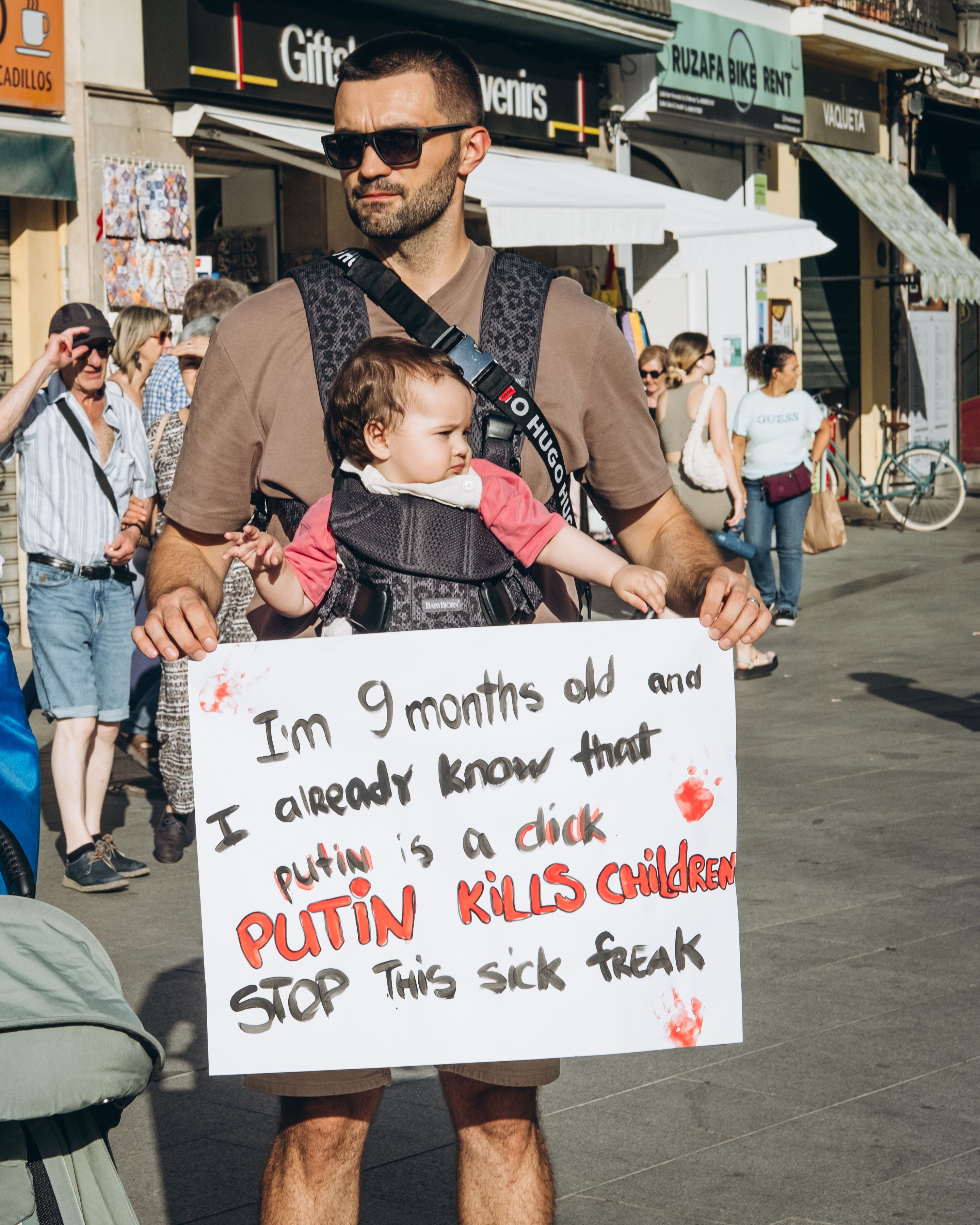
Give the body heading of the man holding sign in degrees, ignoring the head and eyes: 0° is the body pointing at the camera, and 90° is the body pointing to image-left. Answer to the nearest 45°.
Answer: approximately 0°

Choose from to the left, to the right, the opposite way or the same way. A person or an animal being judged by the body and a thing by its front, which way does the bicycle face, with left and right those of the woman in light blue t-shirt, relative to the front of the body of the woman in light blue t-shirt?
to the right

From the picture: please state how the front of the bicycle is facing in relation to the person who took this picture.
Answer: facing to the left of the viewer

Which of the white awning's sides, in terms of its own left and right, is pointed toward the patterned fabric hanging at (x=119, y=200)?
right

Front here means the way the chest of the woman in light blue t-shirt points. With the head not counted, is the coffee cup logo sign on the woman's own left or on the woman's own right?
on the woman's own right

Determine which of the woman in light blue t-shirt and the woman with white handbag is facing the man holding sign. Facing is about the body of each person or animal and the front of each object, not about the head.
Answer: the woman in light blue t-shirt

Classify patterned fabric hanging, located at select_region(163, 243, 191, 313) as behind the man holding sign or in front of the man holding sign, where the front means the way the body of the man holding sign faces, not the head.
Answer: behind

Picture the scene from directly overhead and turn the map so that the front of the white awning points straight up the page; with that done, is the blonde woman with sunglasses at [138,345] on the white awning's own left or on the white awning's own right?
on the white awning's own right
